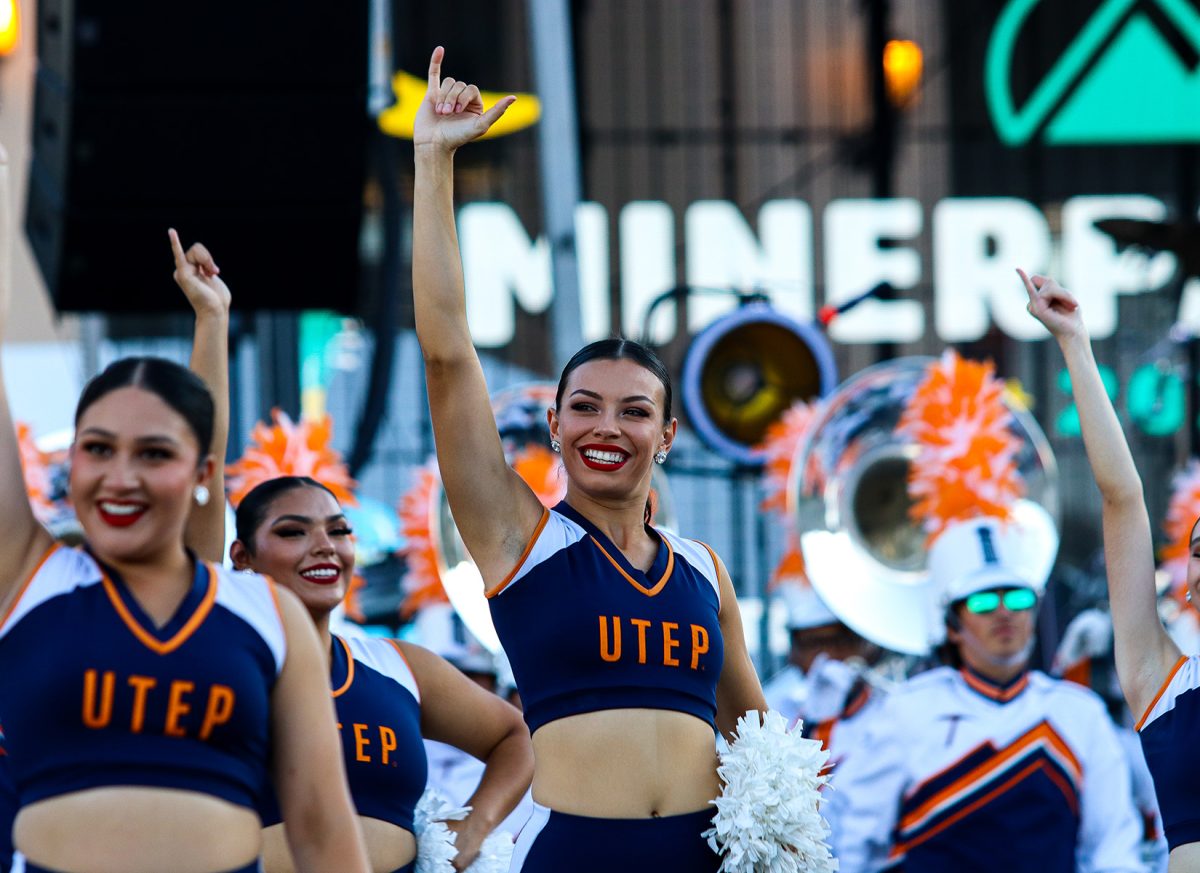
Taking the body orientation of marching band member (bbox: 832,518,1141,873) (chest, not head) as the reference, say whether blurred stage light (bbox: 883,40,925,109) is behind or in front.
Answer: behind

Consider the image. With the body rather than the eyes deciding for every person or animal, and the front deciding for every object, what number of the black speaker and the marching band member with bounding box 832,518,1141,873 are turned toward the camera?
2

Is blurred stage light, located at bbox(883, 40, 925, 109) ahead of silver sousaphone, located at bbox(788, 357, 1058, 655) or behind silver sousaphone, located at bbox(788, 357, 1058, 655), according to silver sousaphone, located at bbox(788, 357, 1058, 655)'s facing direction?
behind

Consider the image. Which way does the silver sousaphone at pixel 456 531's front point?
toward the camera

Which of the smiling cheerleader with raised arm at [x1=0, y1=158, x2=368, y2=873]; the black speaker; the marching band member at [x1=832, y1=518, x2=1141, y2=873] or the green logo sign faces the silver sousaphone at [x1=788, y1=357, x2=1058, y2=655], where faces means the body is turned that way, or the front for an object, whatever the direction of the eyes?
the green logo sign

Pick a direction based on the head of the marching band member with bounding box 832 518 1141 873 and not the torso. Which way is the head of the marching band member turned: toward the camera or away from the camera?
toward the camera

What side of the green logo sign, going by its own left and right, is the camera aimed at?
front

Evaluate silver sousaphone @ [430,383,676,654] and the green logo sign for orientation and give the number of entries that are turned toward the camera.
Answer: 2

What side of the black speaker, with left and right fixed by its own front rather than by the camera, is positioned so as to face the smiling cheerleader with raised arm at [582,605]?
front

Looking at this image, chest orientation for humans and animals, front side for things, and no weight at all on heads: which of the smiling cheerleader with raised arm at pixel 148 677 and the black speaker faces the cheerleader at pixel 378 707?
the black speaker

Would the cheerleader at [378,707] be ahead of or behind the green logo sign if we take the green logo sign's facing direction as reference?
ahead

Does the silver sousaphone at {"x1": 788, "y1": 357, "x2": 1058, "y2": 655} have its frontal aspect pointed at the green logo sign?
no

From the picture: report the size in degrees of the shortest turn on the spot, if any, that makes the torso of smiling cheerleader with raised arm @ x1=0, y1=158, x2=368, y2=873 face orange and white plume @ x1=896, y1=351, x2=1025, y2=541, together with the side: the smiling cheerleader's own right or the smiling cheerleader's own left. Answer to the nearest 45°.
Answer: approximately 135° to the smiling cheerleader's own left

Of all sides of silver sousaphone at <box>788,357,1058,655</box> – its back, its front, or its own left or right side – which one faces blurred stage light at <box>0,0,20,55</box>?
right

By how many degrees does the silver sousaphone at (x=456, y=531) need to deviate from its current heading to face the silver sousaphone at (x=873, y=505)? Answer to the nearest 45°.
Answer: approximately 90° to its left

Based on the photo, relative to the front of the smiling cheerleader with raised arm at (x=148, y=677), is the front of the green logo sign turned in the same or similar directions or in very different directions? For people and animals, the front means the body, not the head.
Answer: same or similar directions

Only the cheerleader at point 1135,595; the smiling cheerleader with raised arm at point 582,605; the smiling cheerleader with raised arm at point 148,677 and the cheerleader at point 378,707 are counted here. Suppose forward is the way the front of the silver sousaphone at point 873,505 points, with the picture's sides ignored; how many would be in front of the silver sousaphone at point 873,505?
4
